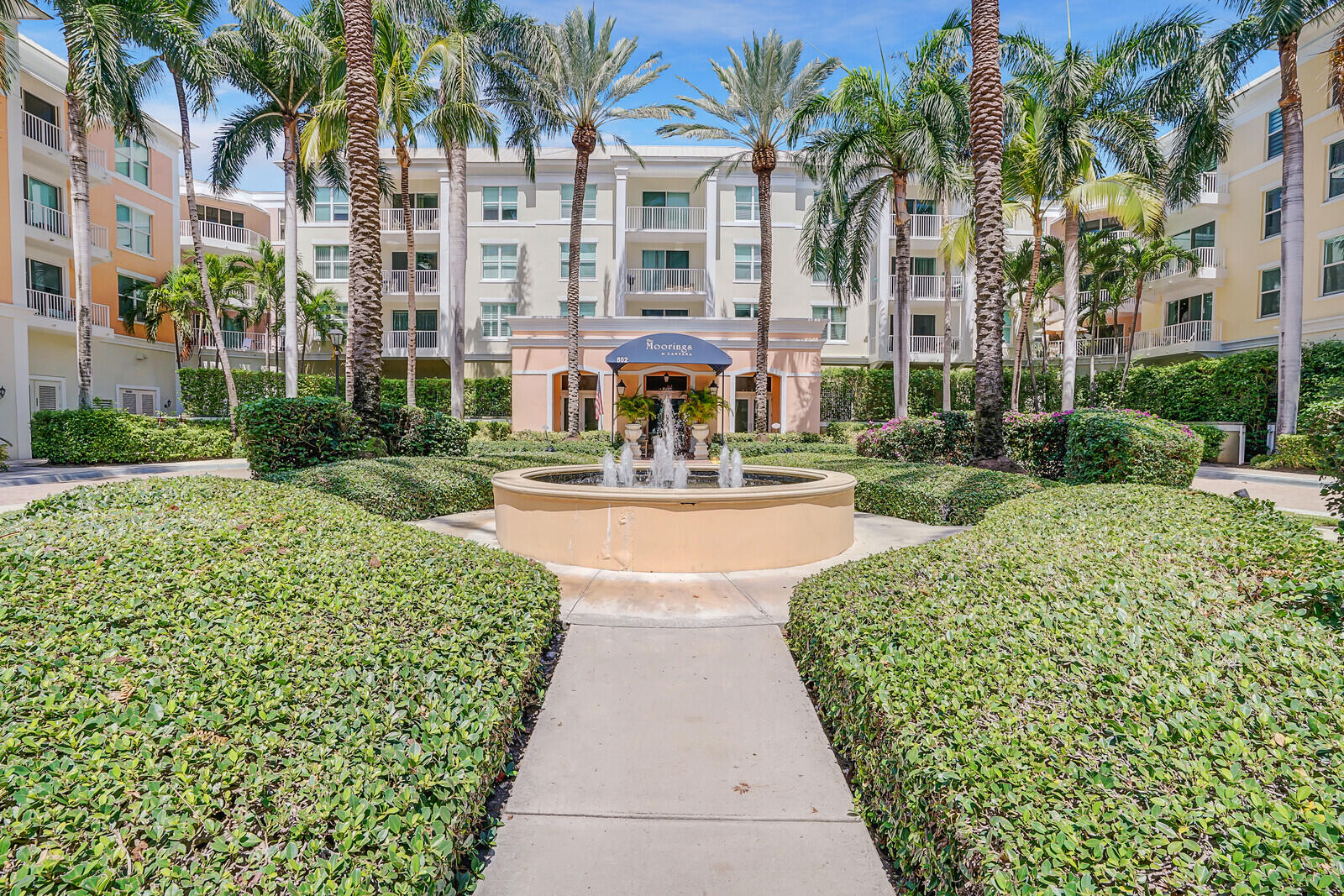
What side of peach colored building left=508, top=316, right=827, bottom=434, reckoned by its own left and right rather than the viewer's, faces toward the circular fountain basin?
front

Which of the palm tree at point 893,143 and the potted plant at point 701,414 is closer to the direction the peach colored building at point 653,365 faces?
the potted plant

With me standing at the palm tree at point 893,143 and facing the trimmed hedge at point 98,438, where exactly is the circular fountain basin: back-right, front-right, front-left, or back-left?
front-left

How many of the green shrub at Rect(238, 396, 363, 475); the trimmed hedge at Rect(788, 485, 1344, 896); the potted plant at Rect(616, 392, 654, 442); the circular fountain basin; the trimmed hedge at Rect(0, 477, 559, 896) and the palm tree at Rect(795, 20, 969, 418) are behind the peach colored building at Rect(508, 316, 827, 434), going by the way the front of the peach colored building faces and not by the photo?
0

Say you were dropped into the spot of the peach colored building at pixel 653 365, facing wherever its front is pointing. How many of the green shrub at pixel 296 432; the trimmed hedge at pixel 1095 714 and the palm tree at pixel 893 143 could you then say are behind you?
0

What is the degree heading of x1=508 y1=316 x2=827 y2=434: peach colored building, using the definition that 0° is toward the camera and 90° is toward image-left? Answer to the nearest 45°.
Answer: approximately 0°

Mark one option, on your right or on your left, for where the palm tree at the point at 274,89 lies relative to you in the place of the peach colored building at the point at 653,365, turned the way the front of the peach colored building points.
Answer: on your right

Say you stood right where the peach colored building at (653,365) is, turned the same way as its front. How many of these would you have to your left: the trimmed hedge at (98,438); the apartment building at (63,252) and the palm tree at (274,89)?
0

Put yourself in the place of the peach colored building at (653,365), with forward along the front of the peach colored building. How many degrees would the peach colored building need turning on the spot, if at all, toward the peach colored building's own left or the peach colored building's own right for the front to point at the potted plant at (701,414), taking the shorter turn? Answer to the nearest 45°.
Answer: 0° — it already faces it

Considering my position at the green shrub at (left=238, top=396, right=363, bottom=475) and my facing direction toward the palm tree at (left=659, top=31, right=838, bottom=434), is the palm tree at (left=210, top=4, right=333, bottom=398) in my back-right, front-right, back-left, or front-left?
front-left

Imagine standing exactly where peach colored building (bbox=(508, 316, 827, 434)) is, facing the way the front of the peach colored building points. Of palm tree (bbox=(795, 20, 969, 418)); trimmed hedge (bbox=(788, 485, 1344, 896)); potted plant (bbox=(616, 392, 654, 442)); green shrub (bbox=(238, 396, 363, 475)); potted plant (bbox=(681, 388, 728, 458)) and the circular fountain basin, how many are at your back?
0

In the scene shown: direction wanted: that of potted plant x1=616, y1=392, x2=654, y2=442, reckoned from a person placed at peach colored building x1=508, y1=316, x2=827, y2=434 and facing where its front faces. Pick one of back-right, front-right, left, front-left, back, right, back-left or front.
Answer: front

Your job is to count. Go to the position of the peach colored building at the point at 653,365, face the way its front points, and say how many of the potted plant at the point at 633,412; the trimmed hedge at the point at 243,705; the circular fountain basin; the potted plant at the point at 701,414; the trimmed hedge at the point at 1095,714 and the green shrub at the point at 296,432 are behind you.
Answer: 0

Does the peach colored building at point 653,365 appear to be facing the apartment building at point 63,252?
no

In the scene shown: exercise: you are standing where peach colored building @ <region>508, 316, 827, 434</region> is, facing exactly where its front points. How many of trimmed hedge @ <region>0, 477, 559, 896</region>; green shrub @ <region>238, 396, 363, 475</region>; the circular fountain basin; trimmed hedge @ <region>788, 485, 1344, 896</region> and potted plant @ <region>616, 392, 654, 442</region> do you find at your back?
0

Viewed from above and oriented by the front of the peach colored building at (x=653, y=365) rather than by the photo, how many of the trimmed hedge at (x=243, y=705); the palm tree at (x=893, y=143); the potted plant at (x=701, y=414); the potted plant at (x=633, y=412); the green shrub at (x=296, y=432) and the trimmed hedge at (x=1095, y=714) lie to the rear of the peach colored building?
0

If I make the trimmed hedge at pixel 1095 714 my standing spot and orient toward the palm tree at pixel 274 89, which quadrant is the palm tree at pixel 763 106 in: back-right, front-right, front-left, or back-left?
front-right

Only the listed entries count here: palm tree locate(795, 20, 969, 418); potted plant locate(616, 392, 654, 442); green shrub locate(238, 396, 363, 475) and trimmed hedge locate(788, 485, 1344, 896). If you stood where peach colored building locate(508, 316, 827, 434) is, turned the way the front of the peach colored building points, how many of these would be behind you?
0

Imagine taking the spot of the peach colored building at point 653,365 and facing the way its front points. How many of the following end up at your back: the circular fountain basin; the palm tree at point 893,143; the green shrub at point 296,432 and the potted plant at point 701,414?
0

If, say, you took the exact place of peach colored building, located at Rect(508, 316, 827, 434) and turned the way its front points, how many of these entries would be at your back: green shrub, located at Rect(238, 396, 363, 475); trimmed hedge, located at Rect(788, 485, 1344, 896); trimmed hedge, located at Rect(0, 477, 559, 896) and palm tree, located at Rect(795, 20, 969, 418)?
0

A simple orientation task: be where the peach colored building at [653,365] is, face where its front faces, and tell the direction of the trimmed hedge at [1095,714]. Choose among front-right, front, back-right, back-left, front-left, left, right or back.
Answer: front

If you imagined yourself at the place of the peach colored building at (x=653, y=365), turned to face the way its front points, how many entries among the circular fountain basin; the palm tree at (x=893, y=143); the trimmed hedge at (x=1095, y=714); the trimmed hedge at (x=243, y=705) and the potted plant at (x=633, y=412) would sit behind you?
0

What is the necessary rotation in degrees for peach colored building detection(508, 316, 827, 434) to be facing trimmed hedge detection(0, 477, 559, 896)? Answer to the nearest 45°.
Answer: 0° — it already faces it
